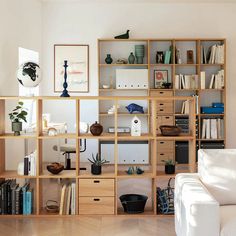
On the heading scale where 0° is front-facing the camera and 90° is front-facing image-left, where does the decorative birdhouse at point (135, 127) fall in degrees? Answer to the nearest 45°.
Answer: approximately 0°

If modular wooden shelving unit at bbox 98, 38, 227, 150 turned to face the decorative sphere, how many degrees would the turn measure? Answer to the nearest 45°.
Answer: approximately 45° to its right

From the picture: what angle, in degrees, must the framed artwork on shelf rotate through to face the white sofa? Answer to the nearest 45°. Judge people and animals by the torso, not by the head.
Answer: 0° — it already faces it

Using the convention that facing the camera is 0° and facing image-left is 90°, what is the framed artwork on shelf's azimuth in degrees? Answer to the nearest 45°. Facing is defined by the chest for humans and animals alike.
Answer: approximately 0°

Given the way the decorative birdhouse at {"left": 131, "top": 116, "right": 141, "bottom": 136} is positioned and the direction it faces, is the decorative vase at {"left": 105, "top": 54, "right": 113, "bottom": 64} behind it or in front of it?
behind
